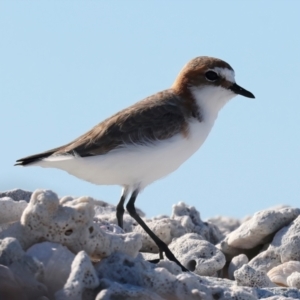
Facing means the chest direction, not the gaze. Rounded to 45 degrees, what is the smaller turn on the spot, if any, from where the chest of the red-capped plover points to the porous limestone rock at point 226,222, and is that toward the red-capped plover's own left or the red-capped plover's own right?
approximately 90° to the red-capped plover's own left

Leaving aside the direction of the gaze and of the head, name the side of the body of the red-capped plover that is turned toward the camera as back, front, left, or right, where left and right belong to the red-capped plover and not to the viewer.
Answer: right

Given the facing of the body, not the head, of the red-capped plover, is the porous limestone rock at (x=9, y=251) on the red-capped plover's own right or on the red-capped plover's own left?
on the red-capped plover's own right
